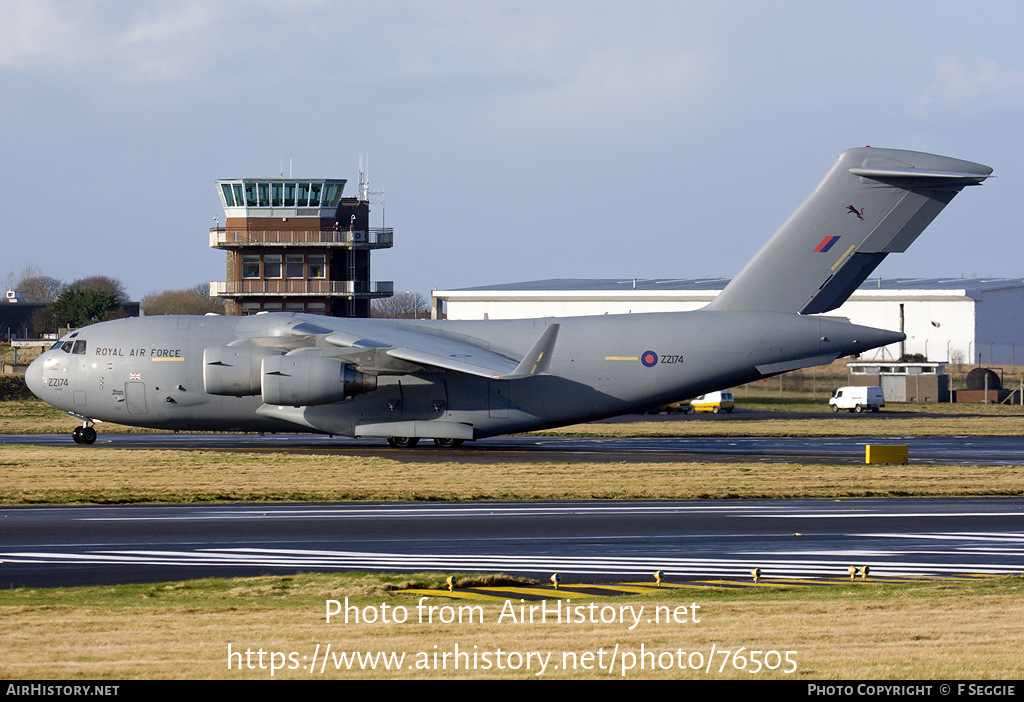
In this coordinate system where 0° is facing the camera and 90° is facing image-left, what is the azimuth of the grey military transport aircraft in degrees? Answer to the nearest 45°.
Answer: approximately 90°
